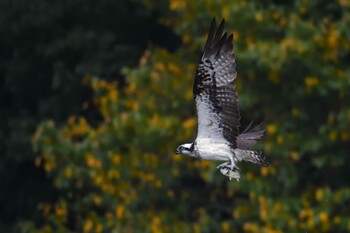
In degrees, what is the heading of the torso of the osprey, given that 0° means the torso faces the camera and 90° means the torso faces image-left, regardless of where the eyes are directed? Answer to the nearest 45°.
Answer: approximately 90°
